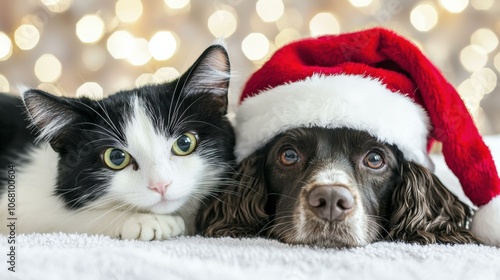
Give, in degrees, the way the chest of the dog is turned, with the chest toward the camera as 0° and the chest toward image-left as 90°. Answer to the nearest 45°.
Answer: approximately 0°

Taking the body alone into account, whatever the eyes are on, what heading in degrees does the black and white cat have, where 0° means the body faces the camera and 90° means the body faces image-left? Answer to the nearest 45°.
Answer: approximately 315°

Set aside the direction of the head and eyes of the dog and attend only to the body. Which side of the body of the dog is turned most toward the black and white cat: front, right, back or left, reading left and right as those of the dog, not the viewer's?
right
